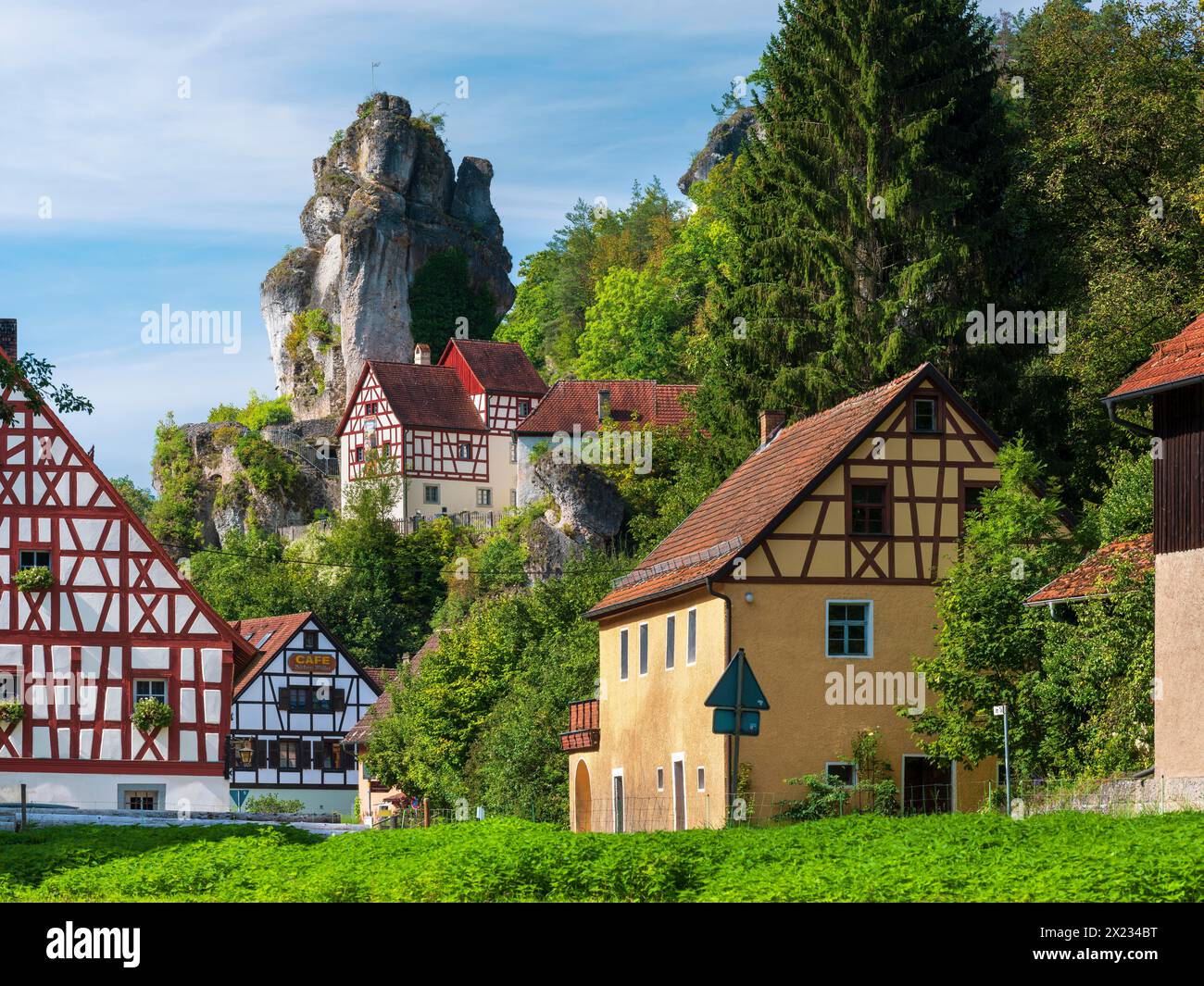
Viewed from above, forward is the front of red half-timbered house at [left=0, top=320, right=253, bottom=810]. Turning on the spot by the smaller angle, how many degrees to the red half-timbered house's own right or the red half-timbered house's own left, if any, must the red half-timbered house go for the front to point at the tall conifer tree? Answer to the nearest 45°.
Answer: approximately 90° to the red half-timbered house's own left

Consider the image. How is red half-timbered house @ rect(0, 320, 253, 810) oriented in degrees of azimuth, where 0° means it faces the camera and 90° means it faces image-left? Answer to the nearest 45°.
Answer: approximately 0°

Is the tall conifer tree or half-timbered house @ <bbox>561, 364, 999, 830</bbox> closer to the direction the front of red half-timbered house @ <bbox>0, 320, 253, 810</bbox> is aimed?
the half-timbered house
